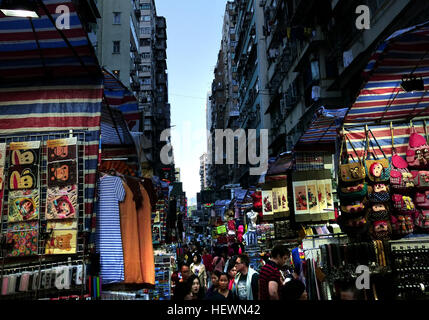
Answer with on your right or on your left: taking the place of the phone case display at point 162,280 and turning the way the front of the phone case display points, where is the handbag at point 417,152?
on your left

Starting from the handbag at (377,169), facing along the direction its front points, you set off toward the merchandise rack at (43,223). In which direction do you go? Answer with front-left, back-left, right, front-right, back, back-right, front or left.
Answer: front-right

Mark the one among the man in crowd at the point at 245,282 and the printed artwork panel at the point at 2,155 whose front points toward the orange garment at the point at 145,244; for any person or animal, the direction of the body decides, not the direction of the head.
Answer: the man in crowd
